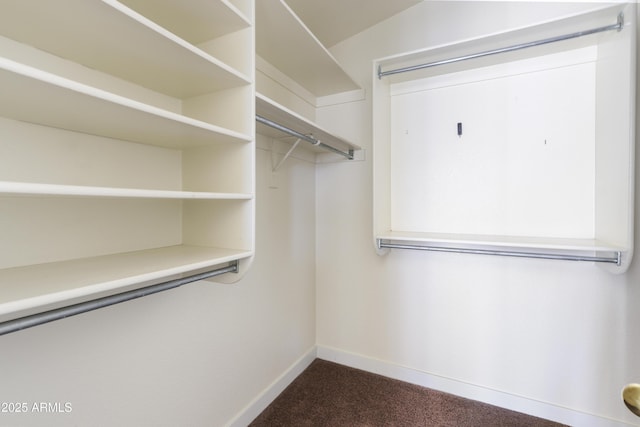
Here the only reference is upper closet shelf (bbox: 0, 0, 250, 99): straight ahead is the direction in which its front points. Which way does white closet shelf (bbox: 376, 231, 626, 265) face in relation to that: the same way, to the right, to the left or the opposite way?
to the right

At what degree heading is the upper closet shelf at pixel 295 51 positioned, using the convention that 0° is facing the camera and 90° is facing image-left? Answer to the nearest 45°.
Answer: approximately 315°

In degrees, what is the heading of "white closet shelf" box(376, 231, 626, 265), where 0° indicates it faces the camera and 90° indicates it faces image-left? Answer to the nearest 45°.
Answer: approximately 0°

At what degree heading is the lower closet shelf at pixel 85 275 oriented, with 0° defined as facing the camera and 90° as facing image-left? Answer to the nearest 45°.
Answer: approximately 315°

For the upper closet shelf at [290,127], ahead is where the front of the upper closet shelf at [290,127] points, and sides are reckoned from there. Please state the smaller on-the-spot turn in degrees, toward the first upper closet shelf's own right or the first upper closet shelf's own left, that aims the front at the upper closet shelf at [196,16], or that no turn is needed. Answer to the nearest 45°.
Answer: approximately 90° to the first upper closet shelf's own right

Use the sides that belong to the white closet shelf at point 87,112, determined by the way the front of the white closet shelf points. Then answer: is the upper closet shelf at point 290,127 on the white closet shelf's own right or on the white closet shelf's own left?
on the white closet shelf's own left
